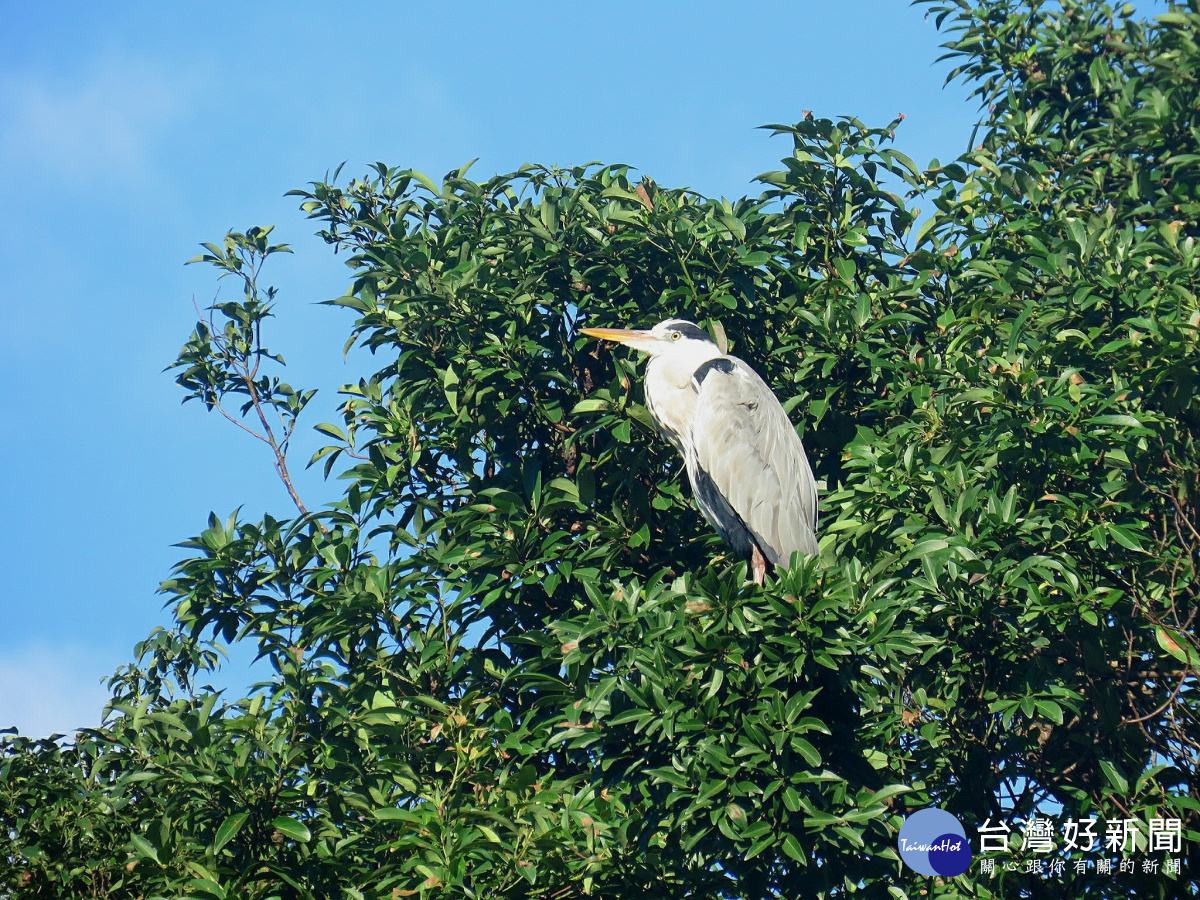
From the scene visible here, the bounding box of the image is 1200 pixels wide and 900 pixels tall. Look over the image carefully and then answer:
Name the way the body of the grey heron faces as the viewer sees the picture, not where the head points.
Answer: to the viewer's left
